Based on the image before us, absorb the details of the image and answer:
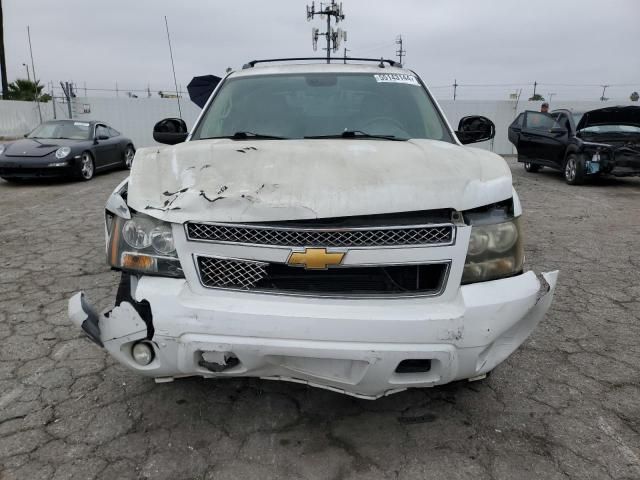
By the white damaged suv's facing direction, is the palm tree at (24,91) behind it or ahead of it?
behind

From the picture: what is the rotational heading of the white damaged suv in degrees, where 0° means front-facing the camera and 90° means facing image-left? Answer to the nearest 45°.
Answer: approximately 0°

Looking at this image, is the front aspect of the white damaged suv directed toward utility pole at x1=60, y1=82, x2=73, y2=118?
no
